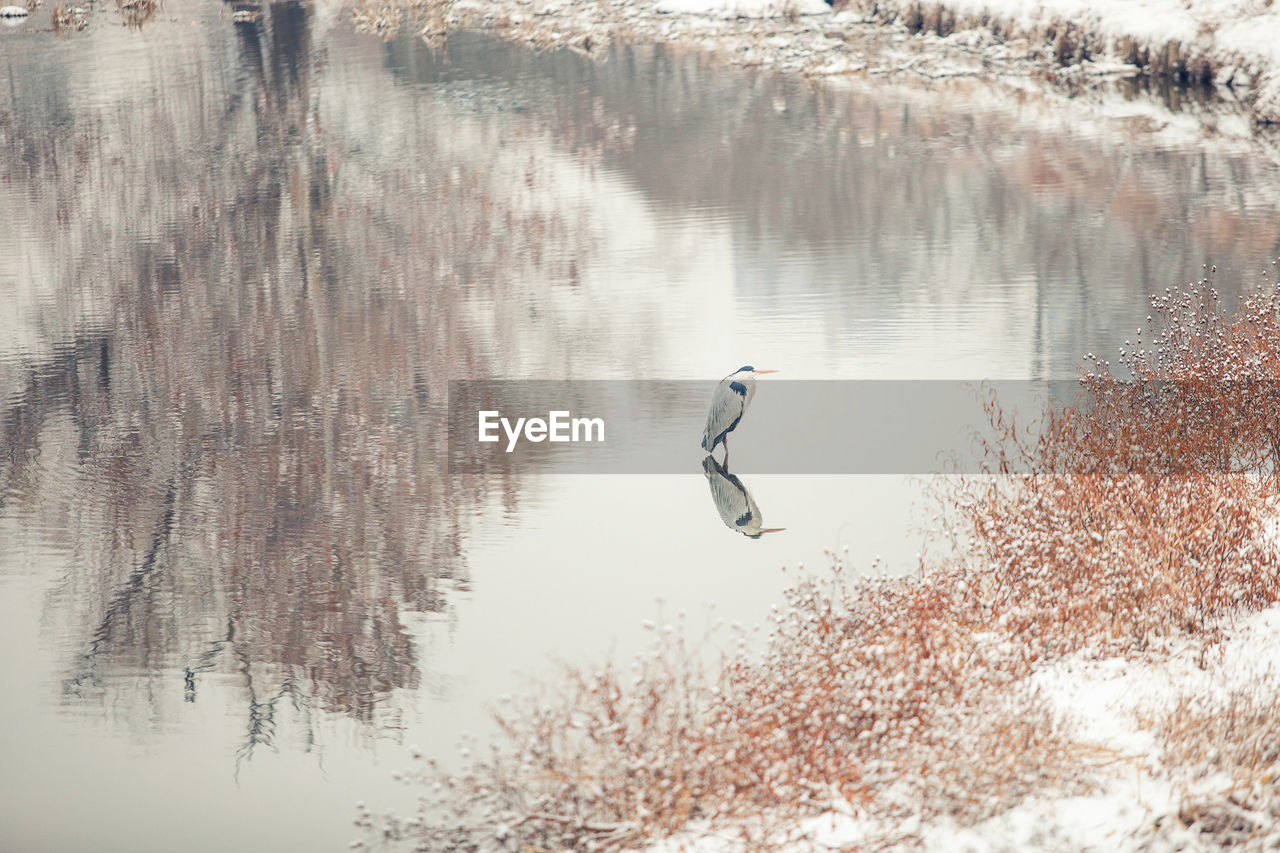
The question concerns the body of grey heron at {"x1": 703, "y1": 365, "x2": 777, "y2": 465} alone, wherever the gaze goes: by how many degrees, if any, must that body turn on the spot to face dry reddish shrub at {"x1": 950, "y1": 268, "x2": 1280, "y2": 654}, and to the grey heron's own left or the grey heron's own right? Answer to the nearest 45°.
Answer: approximately 45° to the grey heron's own right

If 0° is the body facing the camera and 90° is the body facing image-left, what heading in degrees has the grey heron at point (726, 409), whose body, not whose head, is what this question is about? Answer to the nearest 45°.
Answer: approximately 270°
